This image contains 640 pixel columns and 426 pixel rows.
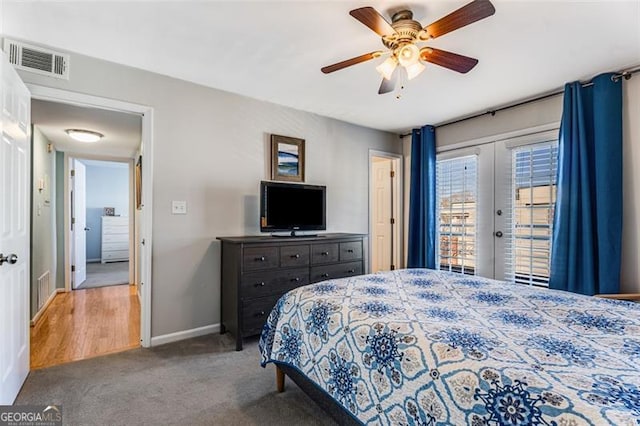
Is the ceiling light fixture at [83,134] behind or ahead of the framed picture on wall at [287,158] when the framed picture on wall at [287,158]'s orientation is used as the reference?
behind

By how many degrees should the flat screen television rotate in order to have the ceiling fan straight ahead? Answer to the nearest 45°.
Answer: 0° — it already faces it

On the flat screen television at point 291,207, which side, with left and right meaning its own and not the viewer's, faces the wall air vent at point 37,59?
right

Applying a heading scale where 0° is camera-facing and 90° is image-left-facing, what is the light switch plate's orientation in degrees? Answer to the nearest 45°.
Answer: approximately 0°

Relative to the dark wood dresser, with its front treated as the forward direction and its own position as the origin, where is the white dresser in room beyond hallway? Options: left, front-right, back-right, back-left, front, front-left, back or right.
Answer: back

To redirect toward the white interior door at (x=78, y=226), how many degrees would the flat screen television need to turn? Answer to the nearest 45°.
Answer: approximately 180°

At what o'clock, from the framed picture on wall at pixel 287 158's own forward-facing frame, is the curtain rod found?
The curtain rod is roughly at 11 o'clock from the framed picture on wall.
